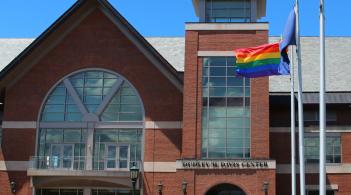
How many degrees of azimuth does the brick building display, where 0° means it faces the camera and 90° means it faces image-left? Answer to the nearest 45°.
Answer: approximately 0°

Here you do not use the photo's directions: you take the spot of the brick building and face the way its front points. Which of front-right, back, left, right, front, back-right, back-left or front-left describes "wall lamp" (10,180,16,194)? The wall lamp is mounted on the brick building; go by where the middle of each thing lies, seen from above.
right

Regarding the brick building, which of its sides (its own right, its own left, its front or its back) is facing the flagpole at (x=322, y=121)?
front

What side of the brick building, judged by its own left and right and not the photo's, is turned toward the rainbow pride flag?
front
